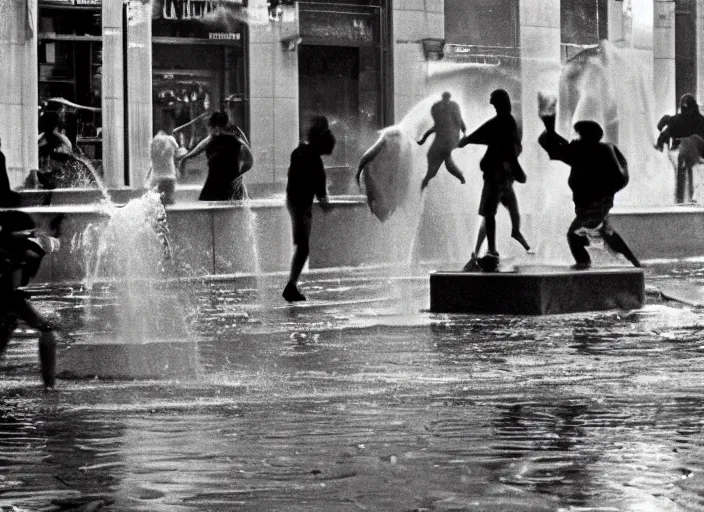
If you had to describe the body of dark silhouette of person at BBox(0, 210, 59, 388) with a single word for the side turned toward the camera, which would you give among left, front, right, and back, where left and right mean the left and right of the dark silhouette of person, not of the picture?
right

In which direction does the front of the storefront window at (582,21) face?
toward the camera

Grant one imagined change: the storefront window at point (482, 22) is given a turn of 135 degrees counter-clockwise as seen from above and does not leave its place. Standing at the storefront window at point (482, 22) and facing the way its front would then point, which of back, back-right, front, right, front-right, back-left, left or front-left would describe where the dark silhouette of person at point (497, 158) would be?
back-right

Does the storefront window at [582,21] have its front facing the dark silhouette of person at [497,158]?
yes

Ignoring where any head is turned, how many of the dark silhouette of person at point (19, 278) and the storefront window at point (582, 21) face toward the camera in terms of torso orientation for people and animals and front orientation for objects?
1

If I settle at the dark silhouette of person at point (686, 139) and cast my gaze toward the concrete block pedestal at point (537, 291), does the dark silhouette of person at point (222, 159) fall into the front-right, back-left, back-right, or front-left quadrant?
front-right

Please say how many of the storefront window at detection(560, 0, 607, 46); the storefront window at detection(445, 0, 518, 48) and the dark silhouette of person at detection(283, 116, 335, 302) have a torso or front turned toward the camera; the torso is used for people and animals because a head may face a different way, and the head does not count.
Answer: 2

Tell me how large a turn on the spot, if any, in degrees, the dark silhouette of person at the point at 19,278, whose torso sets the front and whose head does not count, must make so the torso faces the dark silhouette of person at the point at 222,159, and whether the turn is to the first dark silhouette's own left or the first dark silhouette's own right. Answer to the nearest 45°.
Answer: approximately 90° to the first dark silhouette's own left

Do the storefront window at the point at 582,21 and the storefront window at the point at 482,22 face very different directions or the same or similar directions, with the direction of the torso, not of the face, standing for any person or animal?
same or similar directions

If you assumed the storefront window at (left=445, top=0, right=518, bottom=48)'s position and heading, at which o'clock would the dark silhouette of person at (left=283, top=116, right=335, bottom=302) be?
The dark silhouette of person is roughly at 12 o'clock from the storefront window.
